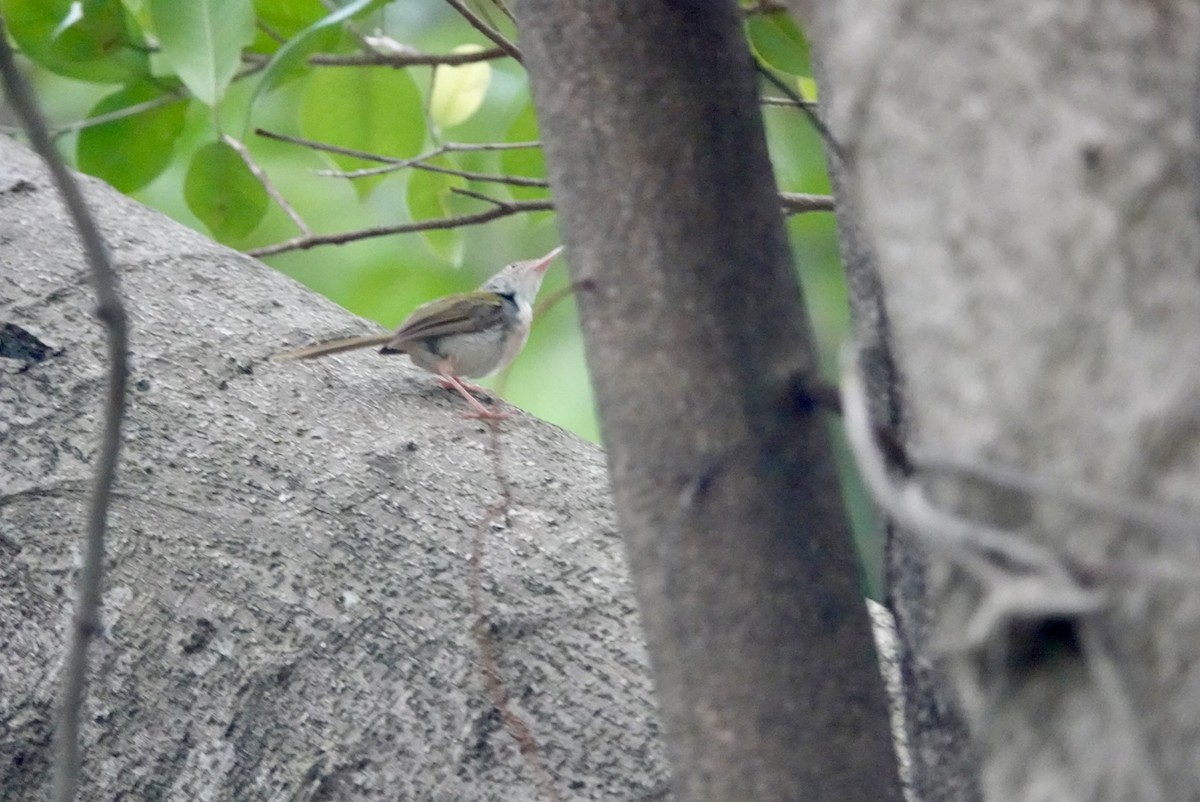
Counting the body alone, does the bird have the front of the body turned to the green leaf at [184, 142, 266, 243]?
no

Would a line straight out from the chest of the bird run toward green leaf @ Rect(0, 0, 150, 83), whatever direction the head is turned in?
no

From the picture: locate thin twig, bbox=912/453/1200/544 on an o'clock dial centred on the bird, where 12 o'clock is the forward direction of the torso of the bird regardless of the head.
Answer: The thin twig is roughly at 3 o'clock from the bird.

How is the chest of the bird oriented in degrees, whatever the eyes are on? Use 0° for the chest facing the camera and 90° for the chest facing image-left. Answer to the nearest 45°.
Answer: approximately 270°
